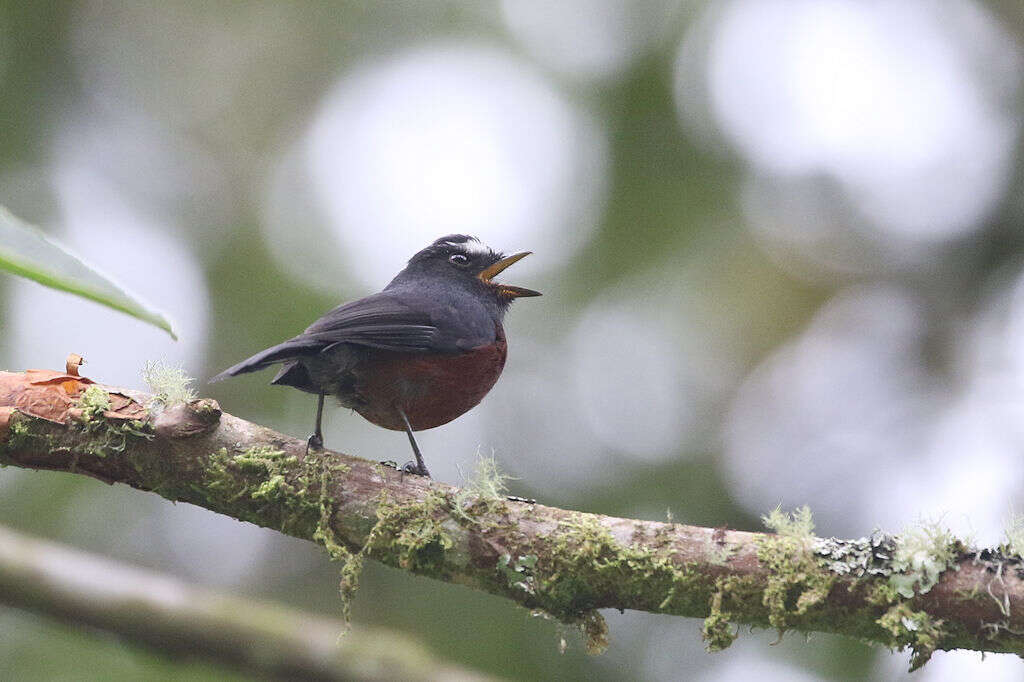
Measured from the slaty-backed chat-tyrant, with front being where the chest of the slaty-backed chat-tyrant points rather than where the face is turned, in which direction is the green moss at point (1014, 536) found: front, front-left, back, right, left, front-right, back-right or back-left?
front-right

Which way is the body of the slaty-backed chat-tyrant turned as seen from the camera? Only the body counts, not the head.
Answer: to the viewer's right

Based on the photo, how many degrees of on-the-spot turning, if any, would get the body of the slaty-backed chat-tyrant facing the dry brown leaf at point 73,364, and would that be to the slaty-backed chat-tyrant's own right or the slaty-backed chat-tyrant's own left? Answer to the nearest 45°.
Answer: approximately 135° to the slaty-backed chat-tyrant's own right

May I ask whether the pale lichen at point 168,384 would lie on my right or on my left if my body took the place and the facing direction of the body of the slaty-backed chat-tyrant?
on my right

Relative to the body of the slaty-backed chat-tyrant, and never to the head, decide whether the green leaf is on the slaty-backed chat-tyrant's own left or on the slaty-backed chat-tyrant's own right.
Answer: on the slaty-backed chat-tyrant's own right

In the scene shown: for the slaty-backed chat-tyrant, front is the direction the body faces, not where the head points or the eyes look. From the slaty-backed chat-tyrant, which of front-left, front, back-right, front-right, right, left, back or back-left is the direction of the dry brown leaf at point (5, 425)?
back-right

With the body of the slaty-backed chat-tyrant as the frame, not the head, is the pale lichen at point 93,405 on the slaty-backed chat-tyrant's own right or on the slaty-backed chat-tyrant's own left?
on the slaty-backed chat-tyrant's own right
